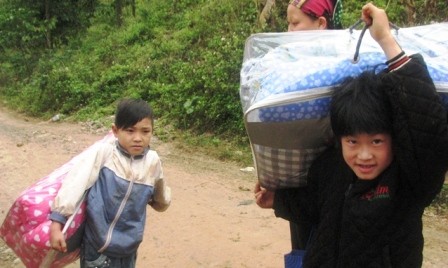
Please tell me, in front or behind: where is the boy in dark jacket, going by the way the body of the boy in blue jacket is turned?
in front

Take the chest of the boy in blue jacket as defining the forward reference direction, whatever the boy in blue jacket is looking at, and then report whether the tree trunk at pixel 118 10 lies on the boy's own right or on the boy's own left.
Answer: on the boy's own left

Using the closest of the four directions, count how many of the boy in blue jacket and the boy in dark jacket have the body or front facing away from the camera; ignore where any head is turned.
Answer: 0

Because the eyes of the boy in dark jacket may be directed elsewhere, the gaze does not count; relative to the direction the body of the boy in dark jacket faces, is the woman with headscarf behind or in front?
behind

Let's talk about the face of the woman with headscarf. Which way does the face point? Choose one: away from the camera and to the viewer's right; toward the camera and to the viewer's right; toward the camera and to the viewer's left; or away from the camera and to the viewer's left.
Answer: toward the camera and to the viewer's left

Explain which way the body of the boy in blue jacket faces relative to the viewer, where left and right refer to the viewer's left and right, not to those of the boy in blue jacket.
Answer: facing the viewer and to the right of the viewer

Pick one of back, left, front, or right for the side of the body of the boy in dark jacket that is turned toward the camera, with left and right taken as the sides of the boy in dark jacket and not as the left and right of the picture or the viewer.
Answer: front

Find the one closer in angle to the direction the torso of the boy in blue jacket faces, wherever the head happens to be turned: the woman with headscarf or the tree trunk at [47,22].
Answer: the woman with headscarf

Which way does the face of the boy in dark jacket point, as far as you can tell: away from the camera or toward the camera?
toward the camera

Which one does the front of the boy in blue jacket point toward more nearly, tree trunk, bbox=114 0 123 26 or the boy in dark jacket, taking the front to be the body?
the boy in dark jacket
